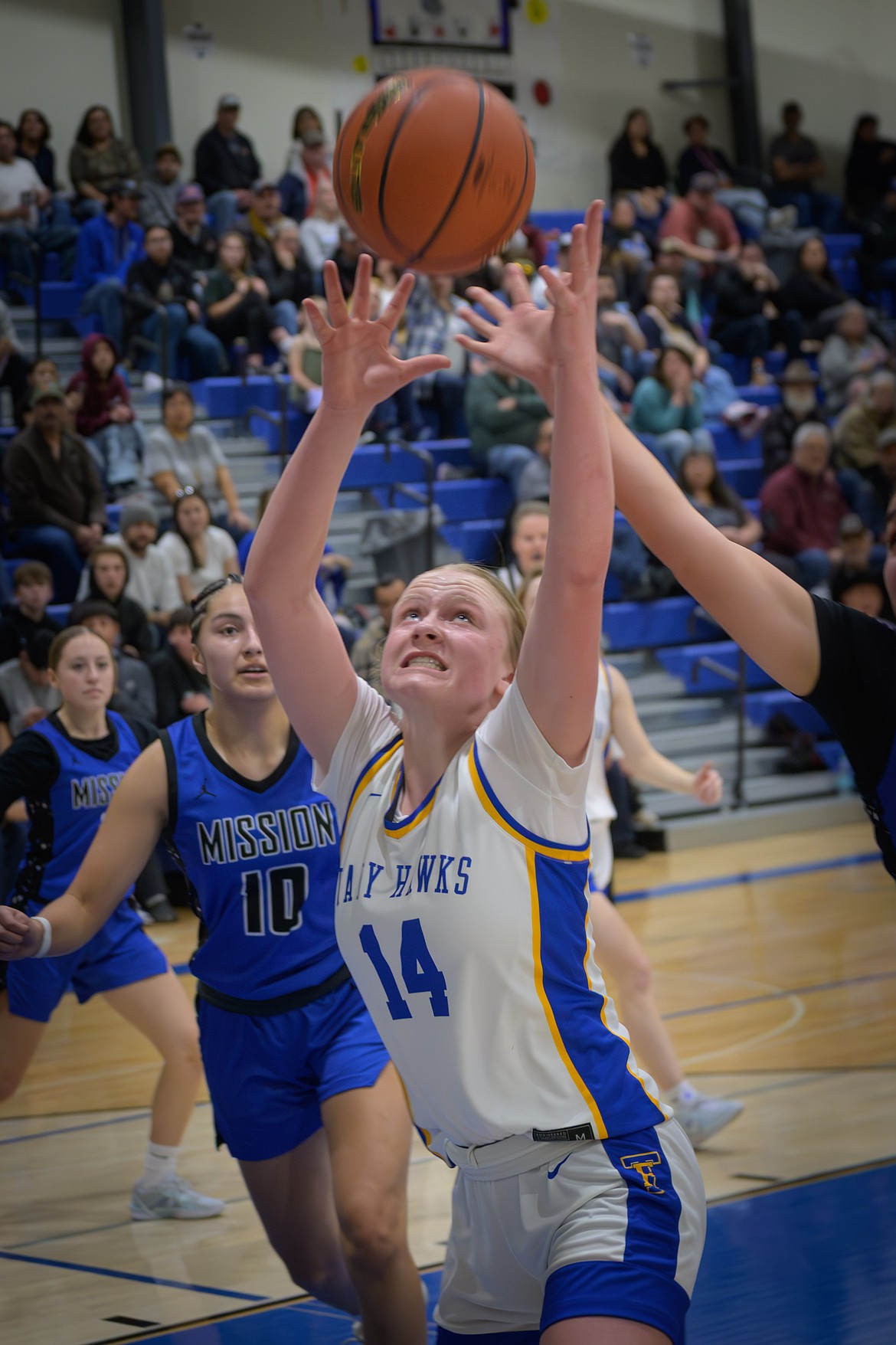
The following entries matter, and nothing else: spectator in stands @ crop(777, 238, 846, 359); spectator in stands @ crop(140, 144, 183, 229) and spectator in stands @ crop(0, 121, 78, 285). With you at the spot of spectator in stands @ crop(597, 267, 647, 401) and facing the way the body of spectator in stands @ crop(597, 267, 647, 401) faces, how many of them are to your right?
2

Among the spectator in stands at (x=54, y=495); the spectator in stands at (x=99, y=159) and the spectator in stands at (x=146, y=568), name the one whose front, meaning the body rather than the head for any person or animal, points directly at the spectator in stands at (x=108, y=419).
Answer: the spectator in stands at (x=99, y=159)

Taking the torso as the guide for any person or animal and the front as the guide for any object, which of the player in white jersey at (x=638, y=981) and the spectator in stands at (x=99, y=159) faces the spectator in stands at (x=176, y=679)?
the spectator in stands at (x=99, y=159)

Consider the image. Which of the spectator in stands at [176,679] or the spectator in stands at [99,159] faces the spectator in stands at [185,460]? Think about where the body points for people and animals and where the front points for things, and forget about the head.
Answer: the spectator in stands at [99,159]

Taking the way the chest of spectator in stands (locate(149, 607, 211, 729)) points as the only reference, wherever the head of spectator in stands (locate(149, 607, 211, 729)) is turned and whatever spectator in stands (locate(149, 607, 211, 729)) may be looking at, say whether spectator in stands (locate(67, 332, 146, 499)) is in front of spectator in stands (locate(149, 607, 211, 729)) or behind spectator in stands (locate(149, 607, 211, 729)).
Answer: behind

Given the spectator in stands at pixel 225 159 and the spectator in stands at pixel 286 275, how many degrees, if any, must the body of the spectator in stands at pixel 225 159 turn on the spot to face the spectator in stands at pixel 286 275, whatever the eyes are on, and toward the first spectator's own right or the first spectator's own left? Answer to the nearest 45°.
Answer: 0° — they already face them

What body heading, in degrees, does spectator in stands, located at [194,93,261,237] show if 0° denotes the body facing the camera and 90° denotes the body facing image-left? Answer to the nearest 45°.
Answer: approximately 0°

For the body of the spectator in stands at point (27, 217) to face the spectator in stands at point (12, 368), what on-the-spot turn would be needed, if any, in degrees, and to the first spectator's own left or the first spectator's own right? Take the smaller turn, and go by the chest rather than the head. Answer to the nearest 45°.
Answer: approximately 45° to the first spectator's own right

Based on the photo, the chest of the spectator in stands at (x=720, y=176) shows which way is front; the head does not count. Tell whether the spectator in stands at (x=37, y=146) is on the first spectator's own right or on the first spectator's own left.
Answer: on the first spectator's own right

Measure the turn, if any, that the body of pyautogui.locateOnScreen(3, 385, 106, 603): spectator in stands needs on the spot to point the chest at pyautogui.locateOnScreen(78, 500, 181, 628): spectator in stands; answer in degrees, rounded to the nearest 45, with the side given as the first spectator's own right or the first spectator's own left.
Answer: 0° — they already face them

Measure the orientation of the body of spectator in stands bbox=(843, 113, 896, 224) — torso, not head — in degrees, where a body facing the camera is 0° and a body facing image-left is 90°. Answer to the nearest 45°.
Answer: approximately 0°

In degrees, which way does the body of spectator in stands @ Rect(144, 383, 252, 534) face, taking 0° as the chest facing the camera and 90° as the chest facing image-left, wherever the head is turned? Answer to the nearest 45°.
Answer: approximately 315°
